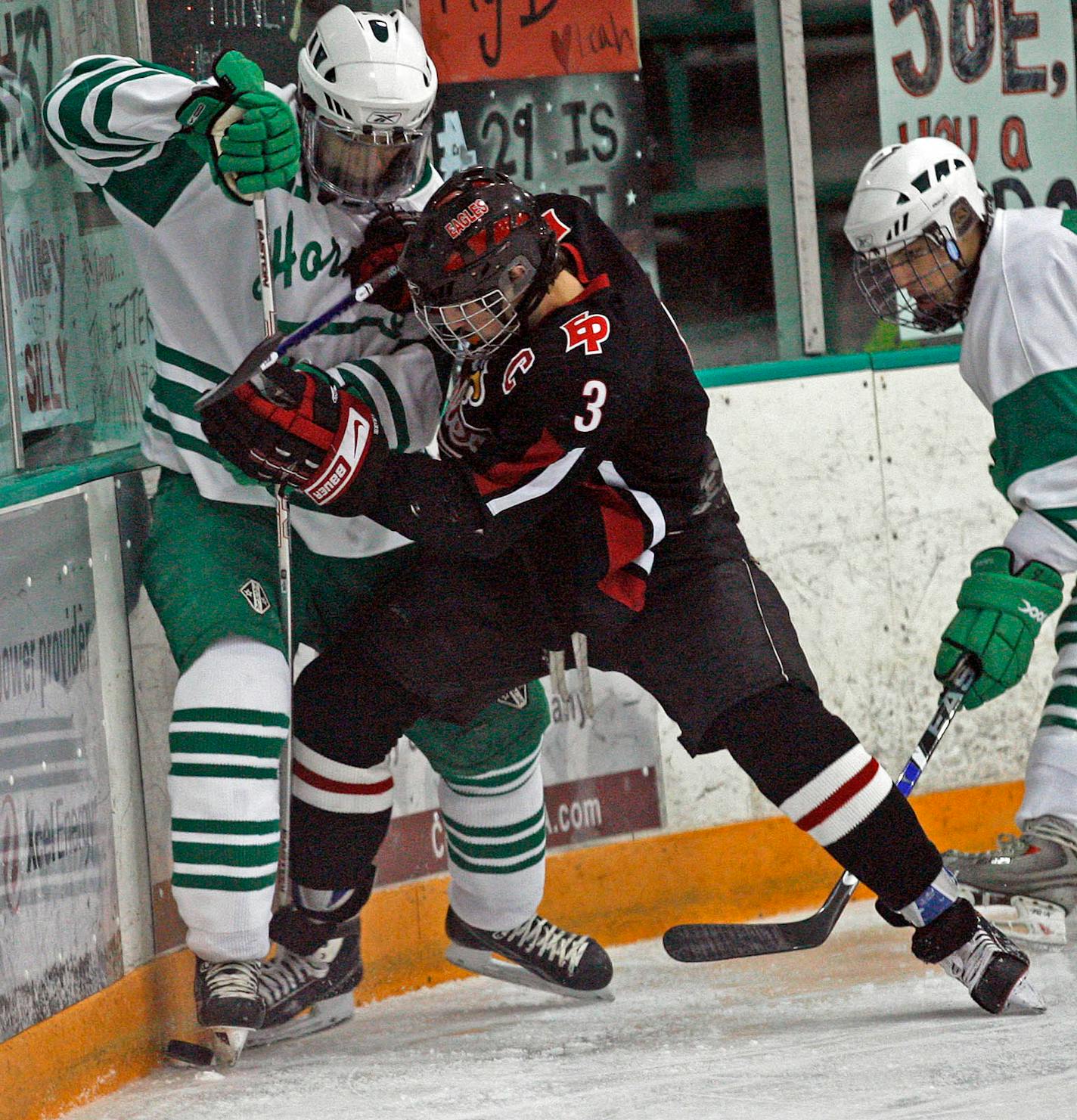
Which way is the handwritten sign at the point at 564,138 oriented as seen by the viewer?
toward the camera

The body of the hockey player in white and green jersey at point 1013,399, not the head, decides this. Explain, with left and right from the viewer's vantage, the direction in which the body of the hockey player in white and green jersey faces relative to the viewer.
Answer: facing to the left of the viewer

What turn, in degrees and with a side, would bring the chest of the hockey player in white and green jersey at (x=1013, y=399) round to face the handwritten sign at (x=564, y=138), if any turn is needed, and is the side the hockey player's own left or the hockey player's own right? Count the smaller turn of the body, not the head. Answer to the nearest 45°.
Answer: approximately 45° to the hockey player's own right

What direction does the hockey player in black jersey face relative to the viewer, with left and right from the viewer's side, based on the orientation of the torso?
facing the viewer and to the left of the viewer

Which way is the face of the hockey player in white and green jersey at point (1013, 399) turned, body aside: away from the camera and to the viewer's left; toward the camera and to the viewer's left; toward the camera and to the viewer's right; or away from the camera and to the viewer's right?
toward the camera and to the viewer's left

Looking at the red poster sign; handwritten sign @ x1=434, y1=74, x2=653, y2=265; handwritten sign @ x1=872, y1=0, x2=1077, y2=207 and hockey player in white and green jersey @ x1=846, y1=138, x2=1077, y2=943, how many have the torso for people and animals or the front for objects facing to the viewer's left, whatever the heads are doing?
1

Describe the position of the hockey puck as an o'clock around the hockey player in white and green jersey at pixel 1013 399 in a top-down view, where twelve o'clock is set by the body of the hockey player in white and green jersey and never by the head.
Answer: The hockey puck is roughly at 11 o'clock from the hockey player in white and green jersey.

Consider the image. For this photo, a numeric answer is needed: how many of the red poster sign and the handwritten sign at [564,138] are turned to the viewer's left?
0

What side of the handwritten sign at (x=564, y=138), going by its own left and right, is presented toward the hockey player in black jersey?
front

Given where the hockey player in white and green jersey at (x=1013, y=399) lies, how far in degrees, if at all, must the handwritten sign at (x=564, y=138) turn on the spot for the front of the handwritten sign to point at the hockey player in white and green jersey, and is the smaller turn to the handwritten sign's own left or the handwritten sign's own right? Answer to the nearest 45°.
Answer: approximately 45° to the handwritten sign's own left

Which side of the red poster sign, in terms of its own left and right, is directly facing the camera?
front

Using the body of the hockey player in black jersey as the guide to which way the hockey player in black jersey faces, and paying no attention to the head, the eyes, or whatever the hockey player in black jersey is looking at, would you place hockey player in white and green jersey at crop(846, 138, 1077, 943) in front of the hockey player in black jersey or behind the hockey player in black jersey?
behind

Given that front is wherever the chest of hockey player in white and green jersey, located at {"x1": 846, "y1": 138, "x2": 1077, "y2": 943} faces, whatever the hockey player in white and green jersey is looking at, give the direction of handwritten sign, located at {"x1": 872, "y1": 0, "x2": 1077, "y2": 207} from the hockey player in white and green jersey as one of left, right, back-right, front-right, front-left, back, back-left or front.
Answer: right

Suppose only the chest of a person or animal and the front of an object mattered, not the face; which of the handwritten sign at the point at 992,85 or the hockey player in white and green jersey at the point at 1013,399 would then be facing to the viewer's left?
the hockey player in white and green jersey

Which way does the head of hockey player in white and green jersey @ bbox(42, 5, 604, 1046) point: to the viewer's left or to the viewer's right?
to the viewer's right

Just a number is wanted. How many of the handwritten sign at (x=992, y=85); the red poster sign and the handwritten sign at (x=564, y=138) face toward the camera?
3
